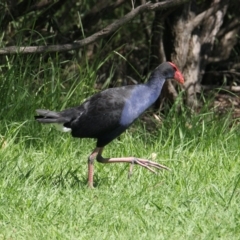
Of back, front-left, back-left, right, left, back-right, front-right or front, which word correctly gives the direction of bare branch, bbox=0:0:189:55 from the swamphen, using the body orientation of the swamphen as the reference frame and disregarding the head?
left

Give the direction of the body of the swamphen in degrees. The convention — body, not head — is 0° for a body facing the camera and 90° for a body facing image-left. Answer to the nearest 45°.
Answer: approximately 270°
